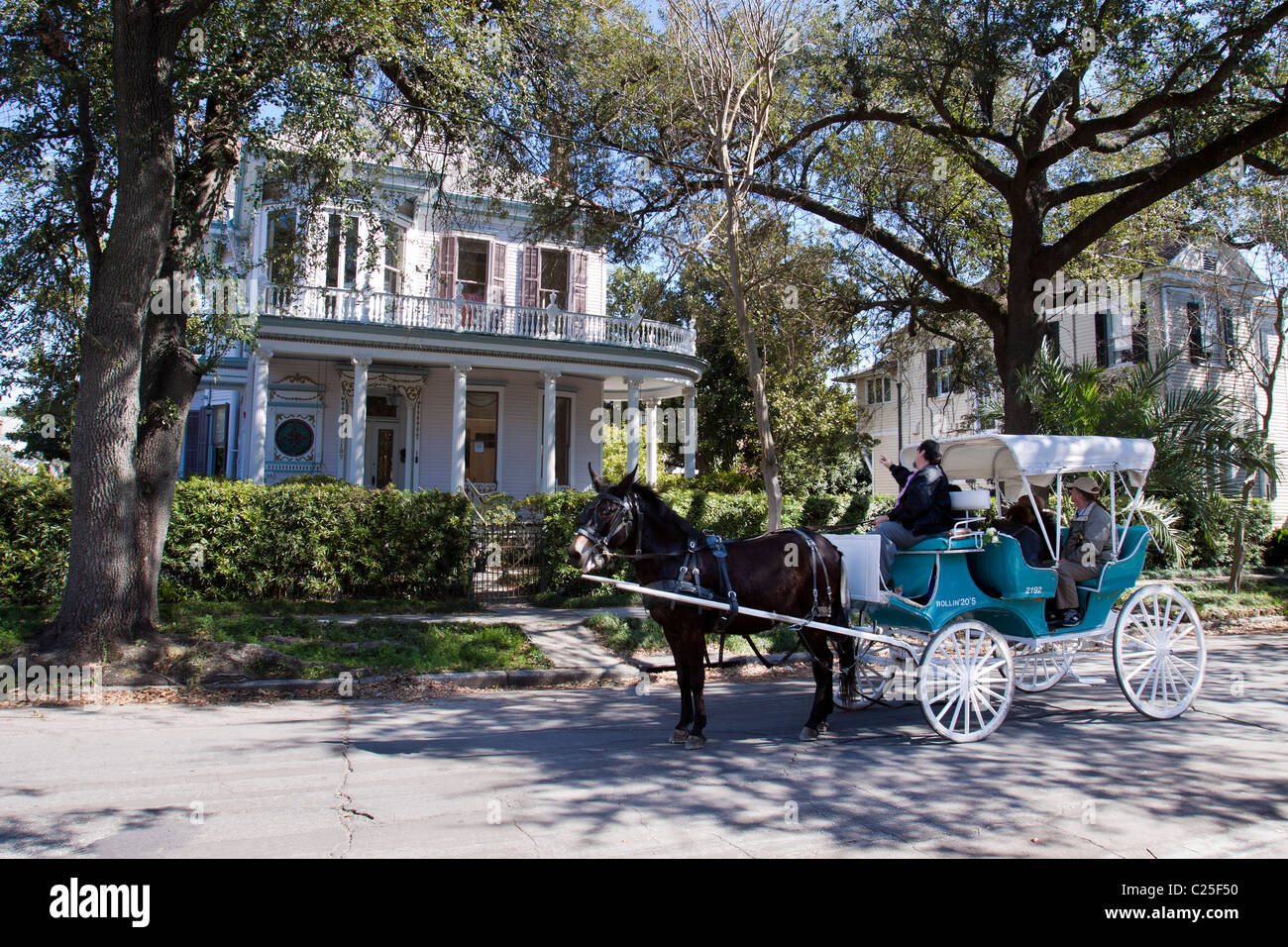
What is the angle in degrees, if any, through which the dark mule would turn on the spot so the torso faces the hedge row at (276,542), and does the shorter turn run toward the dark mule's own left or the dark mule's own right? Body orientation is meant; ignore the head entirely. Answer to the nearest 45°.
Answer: approximately 45° to the dark mule's own right

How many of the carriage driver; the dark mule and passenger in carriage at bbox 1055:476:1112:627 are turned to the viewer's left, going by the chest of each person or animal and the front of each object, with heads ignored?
3

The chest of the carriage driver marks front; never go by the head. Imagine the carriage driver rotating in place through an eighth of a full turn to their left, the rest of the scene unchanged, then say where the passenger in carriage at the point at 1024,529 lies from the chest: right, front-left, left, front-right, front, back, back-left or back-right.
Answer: back

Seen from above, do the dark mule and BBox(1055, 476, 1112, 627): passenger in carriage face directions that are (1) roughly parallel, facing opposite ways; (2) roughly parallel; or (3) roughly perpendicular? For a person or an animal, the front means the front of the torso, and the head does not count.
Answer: roughly parallel

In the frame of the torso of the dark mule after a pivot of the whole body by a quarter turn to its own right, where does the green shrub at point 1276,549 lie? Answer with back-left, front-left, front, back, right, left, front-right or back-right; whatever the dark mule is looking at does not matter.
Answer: front-right

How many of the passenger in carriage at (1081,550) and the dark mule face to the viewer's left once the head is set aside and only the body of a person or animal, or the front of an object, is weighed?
2

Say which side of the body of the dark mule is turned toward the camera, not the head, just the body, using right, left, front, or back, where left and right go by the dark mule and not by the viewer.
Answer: left

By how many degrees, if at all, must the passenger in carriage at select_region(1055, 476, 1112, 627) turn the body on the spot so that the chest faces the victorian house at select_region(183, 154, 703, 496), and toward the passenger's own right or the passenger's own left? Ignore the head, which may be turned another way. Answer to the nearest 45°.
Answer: approximately 45° to the passenger's own right

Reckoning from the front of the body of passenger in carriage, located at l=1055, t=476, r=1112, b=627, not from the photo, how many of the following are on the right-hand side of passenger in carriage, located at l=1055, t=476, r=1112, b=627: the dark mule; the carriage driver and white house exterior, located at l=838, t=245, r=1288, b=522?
1

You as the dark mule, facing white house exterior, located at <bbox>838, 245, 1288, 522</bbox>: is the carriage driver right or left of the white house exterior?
right

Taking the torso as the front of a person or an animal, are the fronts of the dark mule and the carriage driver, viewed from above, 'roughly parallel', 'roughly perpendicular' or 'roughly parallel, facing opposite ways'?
roughly parallel

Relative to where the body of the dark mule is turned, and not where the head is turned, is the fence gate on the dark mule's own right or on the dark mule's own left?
on the dark mule's own right

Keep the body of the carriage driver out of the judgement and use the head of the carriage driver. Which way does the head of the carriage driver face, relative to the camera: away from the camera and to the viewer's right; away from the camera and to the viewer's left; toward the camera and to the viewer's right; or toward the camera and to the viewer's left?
away from the camera and to the viewer's left

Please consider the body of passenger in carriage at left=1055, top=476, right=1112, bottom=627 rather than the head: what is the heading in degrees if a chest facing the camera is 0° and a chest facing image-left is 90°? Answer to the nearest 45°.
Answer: approximately 90°

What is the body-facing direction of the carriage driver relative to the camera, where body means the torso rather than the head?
to the viewer's left
